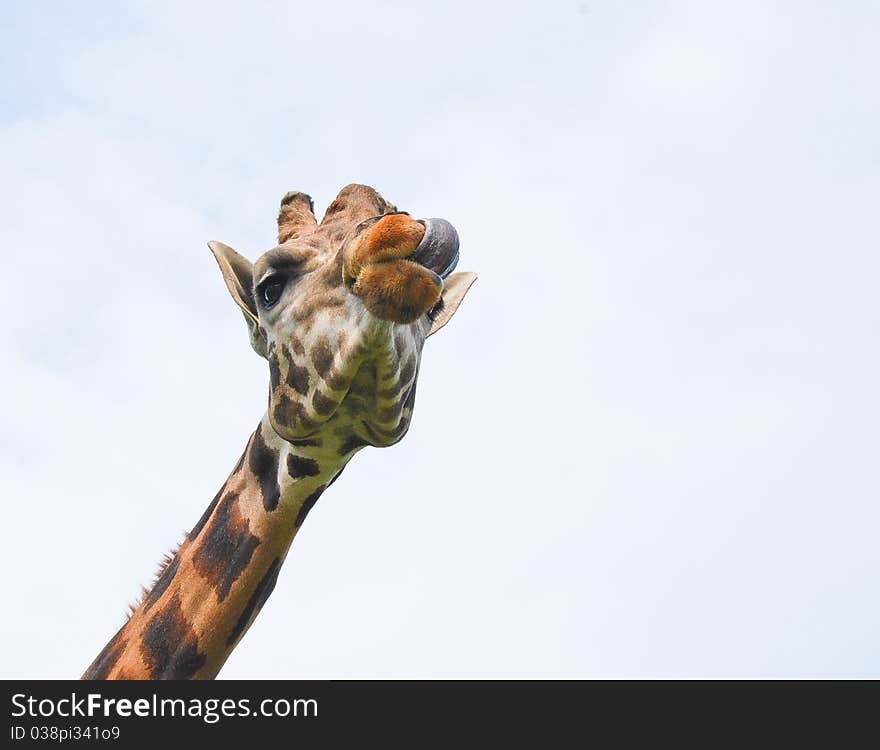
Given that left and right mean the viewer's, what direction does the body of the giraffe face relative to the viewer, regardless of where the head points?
facing the viewer and to the right of the viewer
